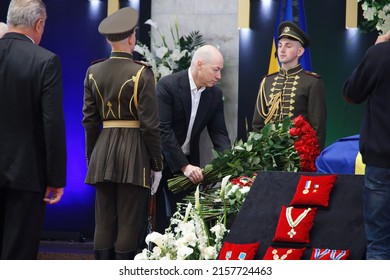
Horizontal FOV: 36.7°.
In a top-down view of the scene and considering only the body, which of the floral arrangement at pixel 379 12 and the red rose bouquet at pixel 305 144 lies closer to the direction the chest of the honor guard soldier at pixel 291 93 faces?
the red rose bouquet

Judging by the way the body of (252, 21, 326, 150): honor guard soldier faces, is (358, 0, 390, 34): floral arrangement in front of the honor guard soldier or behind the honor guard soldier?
behind

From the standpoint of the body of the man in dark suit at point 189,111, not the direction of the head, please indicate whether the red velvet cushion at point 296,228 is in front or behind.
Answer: in front

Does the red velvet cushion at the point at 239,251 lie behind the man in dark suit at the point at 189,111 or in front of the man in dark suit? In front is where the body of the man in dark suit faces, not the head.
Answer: in front

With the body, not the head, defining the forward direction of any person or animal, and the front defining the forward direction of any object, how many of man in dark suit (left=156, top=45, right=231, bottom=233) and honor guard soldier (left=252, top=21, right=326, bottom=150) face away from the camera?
0

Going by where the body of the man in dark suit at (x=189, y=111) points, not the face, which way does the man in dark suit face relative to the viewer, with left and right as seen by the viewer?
facing the viewer and to the right of the viewer

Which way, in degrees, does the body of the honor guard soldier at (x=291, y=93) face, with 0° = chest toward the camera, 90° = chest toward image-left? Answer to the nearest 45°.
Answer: approximately 45°

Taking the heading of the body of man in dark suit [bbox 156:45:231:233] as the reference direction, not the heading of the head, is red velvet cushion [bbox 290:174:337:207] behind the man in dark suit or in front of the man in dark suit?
in front

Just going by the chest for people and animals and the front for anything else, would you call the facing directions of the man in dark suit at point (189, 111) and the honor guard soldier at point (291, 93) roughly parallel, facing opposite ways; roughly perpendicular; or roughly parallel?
roughly perpendicular

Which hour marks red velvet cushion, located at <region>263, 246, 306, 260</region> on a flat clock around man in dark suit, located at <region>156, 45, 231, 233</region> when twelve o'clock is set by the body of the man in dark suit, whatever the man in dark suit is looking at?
The red velvet cushion is roughly at 1 o'clock from the man in dark suit.

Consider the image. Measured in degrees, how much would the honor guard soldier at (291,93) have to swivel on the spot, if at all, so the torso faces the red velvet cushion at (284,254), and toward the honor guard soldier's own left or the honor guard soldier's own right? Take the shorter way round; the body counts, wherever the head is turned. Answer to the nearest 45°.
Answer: approximately 45° to the honor guard soldier's own left

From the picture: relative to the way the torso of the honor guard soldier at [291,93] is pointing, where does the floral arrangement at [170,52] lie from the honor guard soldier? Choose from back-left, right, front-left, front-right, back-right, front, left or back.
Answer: right
